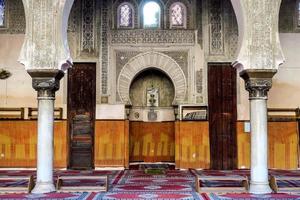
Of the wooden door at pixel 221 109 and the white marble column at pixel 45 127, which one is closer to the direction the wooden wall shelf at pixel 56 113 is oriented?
the white marble column

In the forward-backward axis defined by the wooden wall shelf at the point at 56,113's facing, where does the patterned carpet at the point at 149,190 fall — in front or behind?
in front

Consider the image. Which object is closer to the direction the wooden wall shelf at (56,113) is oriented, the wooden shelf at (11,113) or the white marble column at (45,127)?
the white marble column

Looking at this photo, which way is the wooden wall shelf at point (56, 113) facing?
toward the camera

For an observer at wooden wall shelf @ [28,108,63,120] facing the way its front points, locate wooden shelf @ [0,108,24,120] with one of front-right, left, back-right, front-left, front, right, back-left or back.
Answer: right

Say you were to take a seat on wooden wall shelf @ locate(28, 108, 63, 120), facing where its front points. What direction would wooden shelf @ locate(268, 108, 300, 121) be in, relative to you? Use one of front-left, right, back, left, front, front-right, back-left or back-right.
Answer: left

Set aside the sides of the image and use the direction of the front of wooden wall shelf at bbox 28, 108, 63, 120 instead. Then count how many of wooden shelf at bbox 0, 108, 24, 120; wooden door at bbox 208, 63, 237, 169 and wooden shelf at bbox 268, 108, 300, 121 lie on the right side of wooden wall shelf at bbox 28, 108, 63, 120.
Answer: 1

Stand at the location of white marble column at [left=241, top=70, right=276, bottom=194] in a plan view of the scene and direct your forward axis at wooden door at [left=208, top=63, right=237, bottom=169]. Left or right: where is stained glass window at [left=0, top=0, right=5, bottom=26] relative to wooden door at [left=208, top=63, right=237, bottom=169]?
left

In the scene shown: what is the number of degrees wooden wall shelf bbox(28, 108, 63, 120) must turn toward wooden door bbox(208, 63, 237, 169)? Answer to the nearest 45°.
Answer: approximately 90° to its left

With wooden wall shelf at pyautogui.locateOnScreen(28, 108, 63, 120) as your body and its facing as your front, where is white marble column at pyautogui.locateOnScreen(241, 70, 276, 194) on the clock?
The white marble column is roughly at 11 o'clock from the wooden wall shelf.
